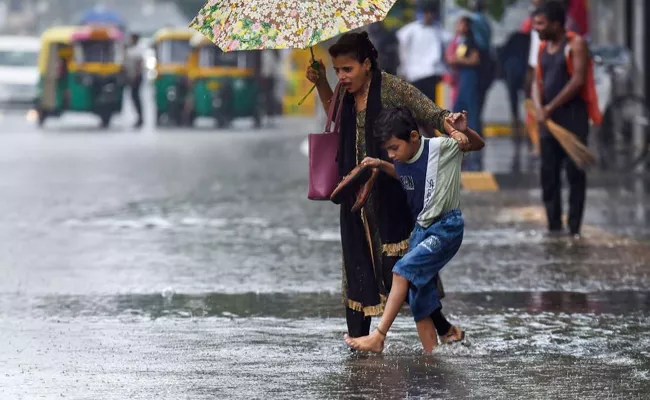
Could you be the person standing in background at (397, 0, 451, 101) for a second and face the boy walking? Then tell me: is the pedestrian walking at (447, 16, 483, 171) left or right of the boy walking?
left

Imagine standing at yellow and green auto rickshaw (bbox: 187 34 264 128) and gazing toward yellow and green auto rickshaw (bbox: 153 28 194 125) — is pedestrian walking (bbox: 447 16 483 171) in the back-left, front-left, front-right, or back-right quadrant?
back-left

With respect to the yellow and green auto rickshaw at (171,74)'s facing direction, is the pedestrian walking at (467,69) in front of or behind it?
in front

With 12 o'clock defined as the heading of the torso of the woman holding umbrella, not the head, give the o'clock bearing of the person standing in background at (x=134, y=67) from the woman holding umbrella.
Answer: The person standing in background is roughly at 4 o'clock from the woman holding umbrella.

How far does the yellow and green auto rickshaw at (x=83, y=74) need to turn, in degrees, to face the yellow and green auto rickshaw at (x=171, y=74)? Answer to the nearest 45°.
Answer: approximately 45° to its left

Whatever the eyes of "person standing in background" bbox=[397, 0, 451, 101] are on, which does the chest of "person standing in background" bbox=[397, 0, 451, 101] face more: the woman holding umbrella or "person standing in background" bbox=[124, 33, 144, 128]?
the woman holding umbrella

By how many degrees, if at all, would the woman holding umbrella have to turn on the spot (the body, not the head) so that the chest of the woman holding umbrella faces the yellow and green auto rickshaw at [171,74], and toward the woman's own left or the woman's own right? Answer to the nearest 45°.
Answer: approximately 135° to the woman's own right

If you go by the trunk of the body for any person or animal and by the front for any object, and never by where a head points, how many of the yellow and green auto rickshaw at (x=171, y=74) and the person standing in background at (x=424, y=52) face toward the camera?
2

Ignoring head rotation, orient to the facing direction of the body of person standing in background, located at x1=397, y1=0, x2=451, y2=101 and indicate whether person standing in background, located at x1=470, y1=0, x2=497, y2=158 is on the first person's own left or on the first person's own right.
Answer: on the first person's own left

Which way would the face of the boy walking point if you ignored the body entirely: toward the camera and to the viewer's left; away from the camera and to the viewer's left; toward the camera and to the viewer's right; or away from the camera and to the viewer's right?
toward the camera and to the viewer's left
